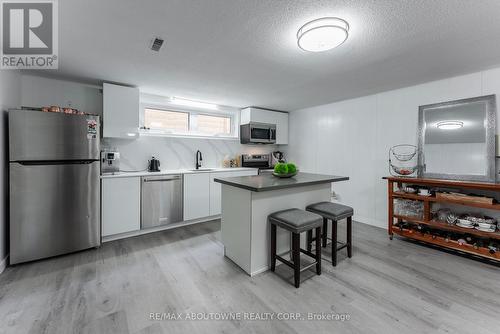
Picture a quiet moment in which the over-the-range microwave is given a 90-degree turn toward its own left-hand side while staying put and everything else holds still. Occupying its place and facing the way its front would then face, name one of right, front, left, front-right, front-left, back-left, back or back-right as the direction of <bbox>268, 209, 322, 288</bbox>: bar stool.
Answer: back-right

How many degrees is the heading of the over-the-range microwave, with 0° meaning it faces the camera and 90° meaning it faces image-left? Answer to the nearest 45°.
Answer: approximately 315°

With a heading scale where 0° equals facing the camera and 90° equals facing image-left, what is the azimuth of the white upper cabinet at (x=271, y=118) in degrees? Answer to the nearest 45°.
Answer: approximately 315°

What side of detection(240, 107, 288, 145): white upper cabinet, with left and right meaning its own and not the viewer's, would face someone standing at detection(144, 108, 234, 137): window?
right

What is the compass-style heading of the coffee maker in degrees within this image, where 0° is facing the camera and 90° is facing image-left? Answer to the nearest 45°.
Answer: approximately 0°

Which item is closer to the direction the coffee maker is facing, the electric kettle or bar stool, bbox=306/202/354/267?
the bar stool

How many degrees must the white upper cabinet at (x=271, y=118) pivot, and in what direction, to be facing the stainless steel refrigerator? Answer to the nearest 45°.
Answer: approximately 90° to its right

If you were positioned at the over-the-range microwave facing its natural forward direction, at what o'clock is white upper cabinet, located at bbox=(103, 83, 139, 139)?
The white upper cabinet is roughly at 3 o'clock from the over-the-range microwave.

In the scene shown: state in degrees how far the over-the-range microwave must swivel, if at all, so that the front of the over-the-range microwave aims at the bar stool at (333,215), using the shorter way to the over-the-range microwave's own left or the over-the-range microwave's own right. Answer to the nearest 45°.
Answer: approximately 45° to the over-the-range microwave's own right
